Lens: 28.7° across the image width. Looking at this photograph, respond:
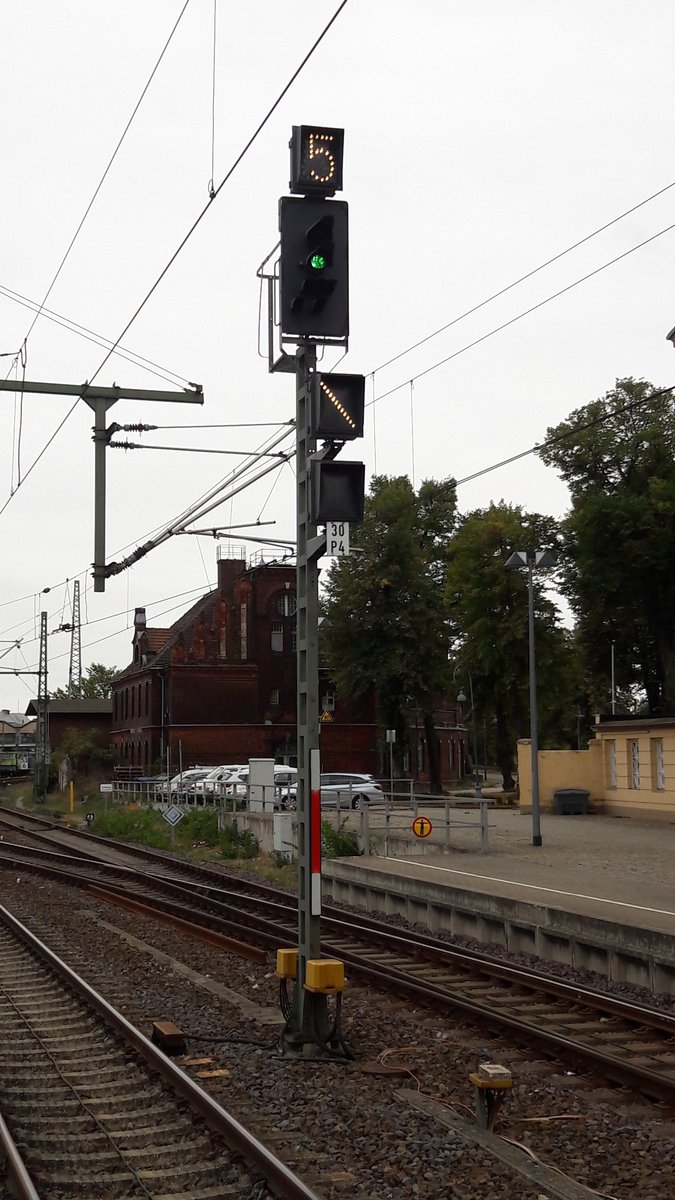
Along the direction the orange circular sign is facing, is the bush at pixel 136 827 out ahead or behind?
behind

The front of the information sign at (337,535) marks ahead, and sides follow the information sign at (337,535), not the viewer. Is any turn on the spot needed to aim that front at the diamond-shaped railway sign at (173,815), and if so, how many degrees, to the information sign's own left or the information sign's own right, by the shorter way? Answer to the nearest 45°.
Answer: approximately 180°

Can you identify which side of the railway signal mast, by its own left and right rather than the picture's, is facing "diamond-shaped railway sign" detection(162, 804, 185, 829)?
back

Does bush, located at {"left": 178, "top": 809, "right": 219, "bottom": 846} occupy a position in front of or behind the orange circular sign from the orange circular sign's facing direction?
behind

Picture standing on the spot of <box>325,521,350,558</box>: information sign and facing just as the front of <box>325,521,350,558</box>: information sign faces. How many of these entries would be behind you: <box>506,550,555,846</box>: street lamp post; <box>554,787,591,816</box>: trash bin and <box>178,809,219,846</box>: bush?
3

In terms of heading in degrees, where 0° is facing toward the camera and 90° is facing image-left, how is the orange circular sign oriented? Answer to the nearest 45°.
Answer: approximately 0°

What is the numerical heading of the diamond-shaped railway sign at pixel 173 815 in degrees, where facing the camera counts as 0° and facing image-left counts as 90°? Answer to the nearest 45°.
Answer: approximately 0°

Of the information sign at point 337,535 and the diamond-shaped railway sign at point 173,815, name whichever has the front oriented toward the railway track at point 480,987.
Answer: the diamond-shaped railway sign at point 173,815

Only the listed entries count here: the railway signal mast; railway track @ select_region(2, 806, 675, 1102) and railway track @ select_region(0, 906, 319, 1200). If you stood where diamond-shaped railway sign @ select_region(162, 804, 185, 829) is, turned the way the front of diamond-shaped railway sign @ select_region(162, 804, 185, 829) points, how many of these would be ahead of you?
3
